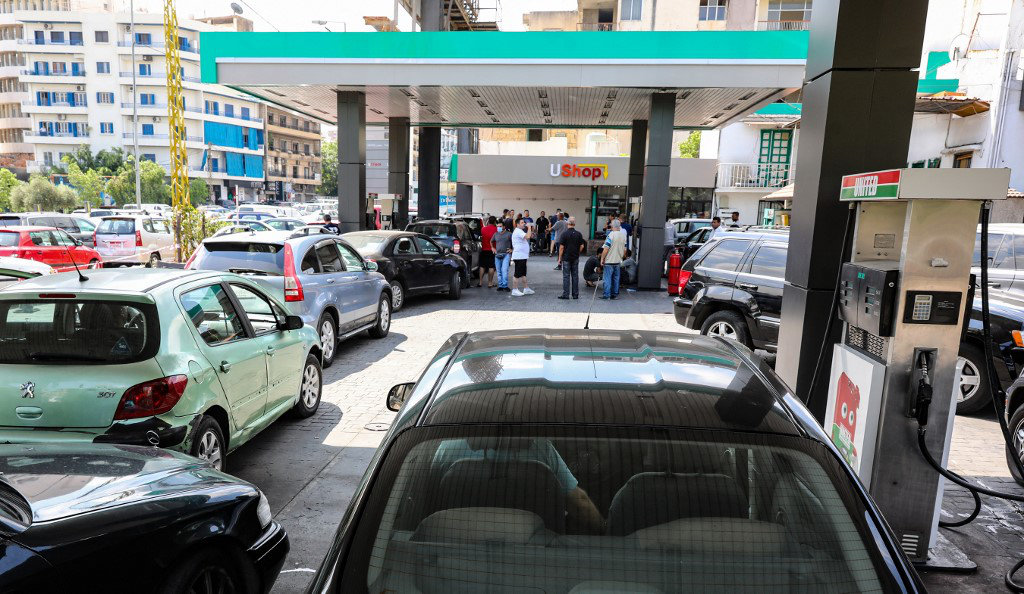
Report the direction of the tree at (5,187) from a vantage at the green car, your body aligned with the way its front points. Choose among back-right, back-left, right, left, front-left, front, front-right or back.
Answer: front-left

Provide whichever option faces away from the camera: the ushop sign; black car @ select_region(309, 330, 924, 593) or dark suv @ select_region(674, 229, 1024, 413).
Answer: the black car

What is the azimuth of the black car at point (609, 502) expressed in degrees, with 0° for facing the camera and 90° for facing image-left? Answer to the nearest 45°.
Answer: approximately 180°

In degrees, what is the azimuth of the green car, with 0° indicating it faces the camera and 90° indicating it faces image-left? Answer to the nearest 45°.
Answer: approximately 225°

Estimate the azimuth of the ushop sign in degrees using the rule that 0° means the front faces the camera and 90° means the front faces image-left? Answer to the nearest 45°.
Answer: approximately 0°

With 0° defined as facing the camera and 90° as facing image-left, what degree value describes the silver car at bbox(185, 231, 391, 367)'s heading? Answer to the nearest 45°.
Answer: approximately 225°

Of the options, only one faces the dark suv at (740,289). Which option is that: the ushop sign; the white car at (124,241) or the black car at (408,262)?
the ushop sign

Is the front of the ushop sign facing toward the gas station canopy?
yes

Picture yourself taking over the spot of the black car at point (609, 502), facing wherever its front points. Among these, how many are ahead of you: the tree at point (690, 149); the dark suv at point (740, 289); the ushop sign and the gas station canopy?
4
